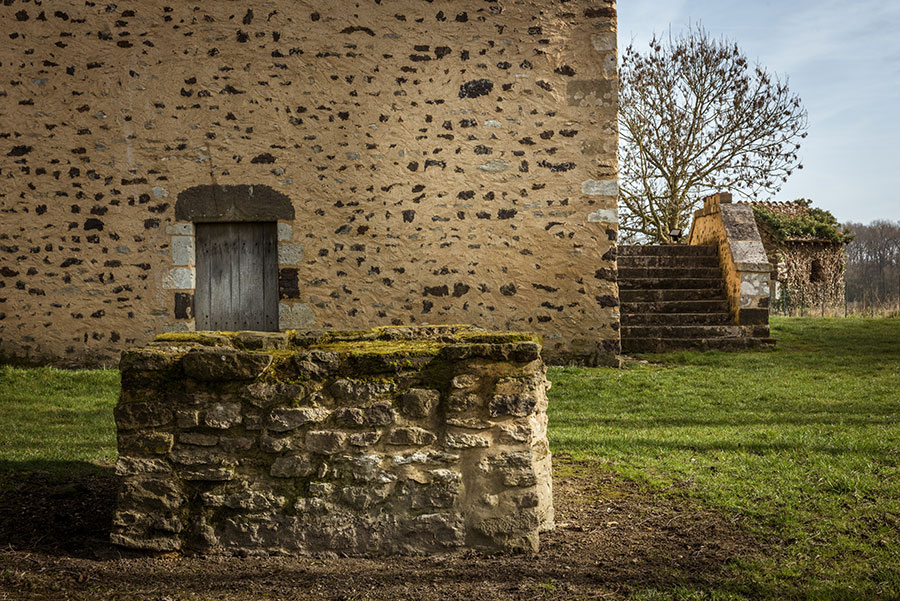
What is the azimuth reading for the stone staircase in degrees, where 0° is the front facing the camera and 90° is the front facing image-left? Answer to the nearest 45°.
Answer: approximately 0°

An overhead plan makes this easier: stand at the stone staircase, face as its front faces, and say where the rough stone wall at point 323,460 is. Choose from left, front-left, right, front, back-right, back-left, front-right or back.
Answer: front

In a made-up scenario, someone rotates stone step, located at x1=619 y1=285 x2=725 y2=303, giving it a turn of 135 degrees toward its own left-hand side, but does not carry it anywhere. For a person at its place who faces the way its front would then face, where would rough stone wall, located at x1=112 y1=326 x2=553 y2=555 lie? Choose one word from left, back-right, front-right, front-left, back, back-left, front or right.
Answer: back-right

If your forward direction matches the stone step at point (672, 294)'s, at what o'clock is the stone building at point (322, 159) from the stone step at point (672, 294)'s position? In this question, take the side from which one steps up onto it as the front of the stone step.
The stone building is roughly at 2 o'clock from the stone step.

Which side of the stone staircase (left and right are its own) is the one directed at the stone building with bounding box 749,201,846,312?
back

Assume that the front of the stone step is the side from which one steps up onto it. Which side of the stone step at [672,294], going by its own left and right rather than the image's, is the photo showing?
front

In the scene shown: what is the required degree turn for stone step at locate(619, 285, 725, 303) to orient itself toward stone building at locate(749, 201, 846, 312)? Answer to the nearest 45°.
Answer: approximately 180°
